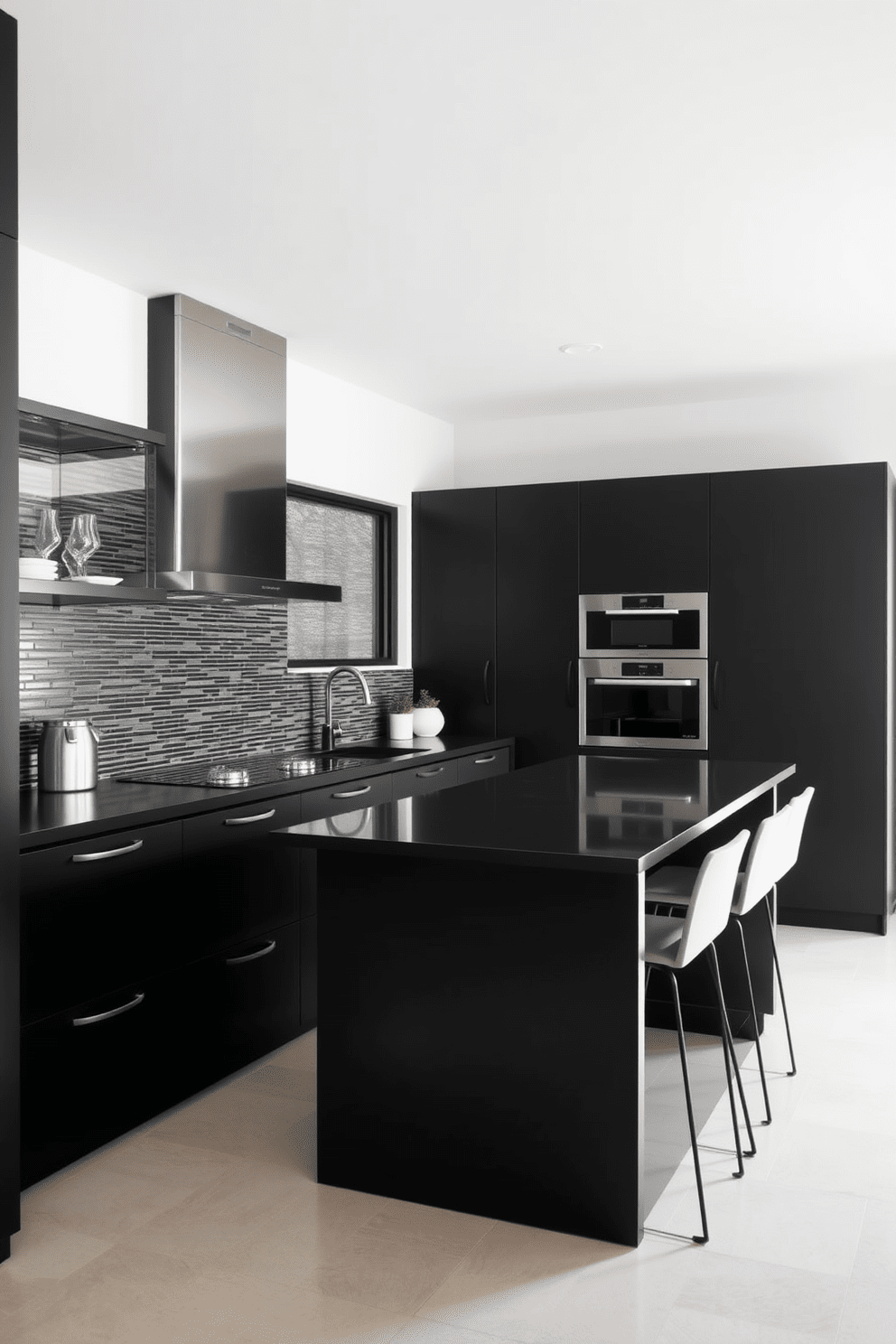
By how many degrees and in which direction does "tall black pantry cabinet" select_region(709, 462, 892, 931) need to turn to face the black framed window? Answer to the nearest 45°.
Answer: approximately 90° to its right

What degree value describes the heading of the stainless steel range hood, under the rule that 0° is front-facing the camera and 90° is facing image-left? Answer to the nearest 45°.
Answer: approximately 315°

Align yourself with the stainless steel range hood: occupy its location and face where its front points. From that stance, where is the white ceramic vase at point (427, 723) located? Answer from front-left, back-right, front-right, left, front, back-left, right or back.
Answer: left

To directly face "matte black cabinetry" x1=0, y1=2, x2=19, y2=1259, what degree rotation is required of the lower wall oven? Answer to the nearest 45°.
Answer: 0° — it already faces it

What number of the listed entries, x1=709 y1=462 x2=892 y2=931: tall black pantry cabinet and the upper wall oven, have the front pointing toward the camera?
2

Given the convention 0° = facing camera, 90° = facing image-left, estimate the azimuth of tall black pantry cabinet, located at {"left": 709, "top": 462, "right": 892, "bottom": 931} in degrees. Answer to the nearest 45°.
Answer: approximately 0°

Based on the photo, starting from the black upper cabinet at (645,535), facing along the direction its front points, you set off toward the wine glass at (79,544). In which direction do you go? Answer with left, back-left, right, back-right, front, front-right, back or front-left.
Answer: front-right

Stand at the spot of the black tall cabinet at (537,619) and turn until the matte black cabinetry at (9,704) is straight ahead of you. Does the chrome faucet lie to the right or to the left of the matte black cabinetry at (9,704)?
right

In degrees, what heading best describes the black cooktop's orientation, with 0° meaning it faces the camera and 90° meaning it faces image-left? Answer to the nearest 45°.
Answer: approximately 315°

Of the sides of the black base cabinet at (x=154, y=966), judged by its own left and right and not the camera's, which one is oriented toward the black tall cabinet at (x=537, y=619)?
left
